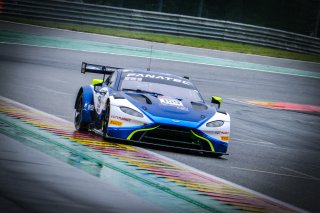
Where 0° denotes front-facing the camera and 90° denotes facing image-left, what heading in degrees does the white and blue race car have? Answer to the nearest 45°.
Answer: approximately 0°
